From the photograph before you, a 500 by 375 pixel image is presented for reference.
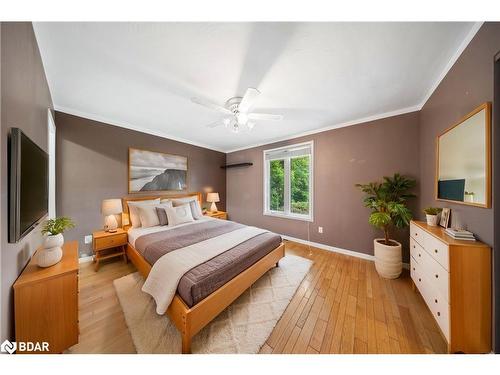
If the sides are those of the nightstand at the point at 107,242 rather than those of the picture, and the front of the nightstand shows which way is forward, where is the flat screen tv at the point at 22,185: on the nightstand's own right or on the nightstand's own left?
on the nightstand's own right

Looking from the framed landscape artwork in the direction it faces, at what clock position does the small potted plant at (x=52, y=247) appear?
The small potted plant is roughly at 2 o'clock from the framed landscape artwork.

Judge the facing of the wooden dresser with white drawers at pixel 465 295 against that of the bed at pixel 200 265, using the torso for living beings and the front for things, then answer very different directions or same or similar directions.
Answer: very different directions

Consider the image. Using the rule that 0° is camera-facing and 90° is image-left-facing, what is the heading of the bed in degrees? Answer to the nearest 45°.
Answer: approximately 315°

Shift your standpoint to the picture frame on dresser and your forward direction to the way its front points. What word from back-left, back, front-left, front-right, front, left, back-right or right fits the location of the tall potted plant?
right

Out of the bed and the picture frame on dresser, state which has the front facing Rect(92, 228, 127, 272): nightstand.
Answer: the picture frame on dresser

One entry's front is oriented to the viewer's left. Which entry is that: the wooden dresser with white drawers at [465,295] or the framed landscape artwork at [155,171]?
the wooden dresser with white drawers

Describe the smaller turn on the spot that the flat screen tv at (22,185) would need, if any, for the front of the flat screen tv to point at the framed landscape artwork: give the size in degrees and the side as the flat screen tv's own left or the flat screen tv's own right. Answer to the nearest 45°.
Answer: approximately 45° to the flat screen tv's own left

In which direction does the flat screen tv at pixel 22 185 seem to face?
to the viewer's right

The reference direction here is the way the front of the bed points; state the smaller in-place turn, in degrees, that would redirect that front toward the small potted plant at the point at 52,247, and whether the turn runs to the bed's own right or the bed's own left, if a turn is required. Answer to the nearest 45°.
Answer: approximately 135° to the bed's own right

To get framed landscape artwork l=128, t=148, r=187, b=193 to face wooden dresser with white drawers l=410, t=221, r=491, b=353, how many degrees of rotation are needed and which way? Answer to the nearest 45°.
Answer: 0° — it already faces it

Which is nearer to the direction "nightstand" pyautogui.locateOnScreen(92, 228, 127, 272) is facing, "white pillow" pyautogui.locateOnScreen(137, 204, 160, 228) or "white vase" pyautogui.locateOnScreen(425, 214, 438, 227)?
the white vase

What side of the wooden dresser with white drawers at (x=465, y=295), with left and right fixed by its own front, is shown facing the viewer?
left

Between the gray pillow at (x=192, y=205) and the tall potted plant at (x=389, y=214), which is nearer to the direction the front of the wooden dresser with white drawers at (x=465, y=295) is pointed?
the gray pillow
